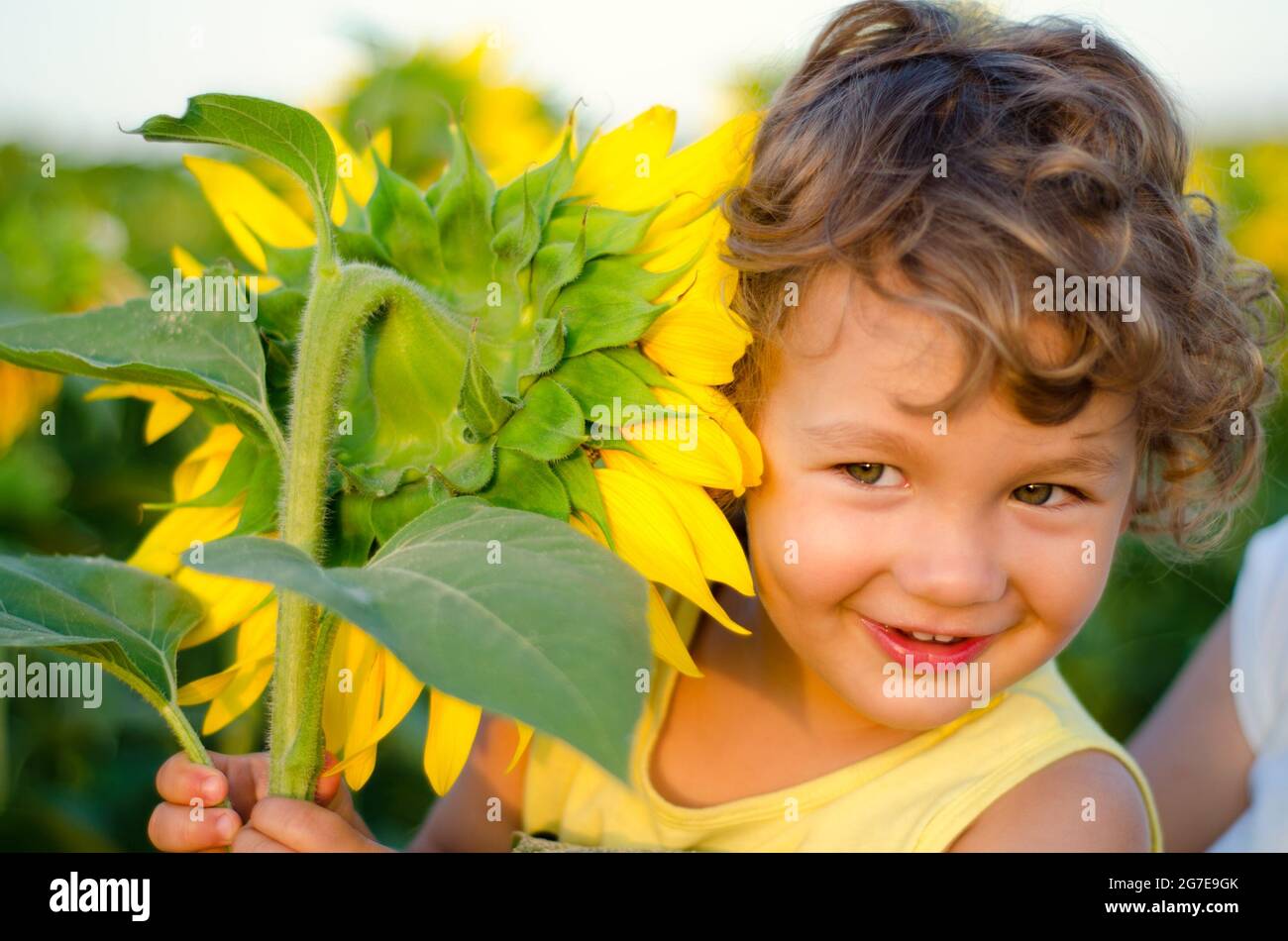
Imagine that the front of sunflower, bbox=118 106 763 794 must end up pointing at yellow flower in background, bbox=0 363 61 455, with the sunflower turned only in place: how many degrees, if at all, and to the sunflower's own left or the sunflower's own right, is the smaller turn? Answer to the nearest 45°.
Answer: approximately 45° to the sunflower's own left

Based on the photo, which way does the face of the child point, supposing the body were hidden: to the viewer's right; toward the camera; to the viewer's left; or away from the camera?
toward the camera

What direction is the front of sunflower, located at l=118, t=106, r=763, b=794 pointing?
away from the camera
